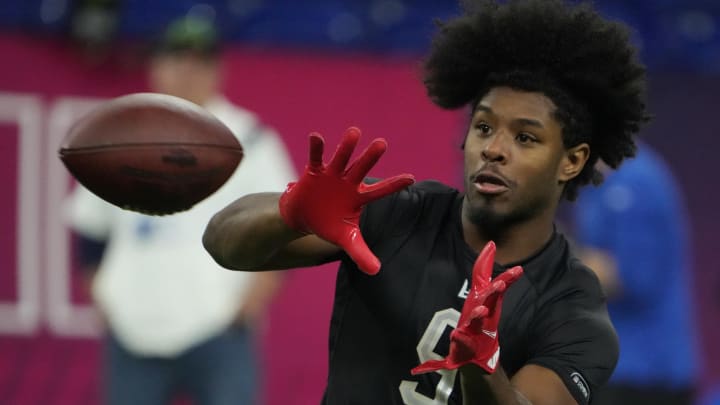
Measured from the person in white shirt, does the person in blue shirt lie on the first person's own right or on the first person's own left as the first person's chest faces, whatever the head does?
on the first person's own left

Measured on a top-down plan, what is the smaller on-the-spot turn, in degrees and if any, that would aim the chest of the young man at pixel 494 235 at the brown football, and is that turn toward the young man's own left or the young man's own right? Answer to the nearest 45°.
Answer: approximately 45° to the young man's own right

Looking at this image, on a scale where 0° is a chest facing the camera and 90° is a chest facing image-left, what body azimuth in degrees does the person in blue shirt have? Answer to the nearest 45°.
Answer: approximately 90°

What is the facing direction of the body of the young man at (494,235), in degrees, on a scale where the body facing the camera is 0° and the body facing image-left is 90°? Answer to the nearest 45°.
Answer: approximately 45°

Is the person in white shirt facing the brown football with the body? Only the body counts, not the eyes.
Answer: yes

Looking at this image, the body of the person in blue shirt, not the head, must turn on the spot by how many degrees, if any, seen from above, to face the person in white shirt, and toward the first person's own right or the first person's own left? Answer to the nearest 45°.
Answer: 0° — they already face them

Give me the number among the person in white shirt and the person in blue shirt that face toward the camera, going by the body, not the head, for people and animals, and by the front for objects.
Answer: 1

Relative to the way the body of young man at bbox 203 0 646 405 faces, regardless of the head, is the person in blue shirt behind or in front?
behind
